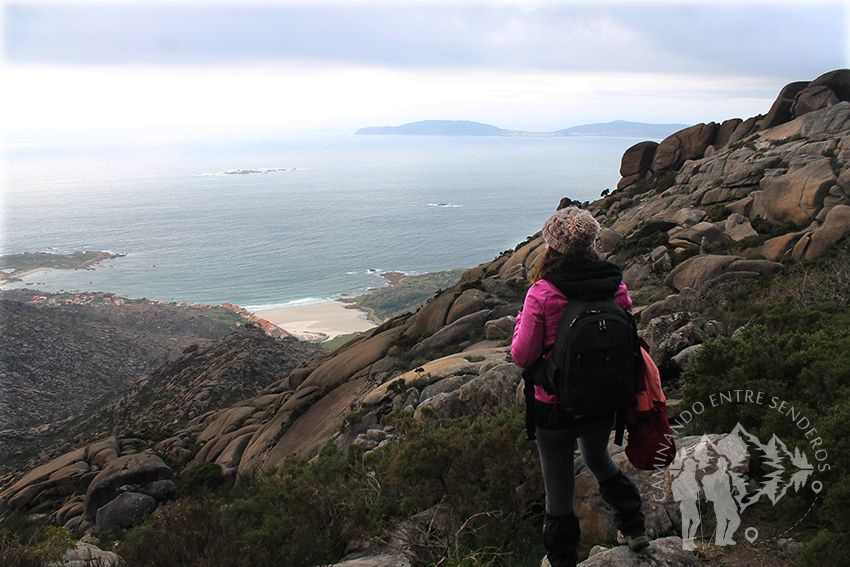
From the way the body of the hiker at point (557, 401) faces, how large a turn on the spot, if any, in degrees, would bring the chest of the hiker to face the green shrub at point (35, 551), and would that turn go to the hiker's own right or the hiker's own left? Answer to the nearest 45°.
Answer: approximately 45° to the hiker's own left

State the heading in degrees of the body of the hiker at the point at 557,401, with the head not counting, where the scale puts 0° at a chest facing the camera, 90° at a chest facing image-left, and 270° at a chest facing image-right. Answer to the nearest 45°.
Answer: approximately 135°

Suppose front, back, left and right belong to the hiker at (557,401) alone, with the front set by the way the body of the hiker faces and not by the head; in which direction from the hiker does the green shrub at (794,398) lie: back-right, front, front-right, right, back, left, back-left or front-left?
right

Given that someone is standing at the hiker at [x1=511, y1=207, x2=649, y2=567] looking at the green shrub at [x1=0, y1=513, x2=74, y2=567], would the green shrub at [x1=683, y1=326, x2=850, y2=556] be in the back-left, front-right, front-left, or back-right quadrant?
back-right
